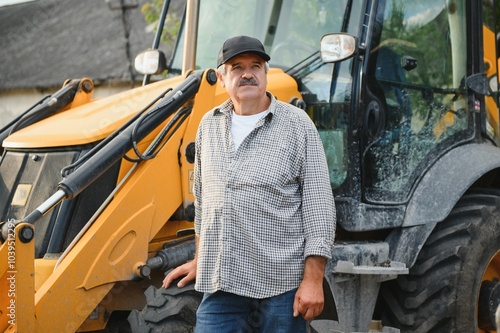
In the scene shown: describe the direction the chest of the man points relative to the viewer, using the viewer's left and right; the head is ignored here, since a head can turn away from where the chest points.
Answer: facing the viewer and to the left of the viewer
